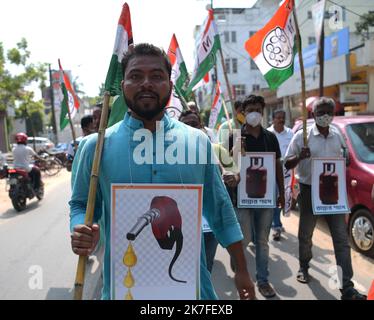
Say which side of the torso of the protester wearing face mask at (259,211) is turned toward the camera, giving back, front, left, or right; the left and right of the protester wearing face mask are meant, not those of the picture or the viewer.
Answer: front

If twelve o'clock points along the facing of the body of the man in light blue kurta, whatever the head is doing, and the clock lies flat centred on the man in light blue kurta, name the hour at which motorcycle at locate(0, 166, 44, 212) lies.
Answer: The motorcycle is roughly at 5 o'clock from the man in light blue kurta.

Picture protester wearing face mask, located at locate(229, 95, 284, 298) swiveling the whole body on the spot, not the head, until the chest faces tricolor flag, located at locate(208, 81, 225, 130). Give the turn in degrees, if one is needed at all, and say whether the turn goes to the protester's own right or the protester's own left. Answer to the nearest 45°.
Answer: approximately 180°

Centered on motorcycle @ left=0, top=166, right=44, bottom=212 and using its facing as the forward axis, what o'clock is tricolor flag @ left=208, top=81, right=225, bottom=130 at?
The tricolor flag is roughly at 3 o'clock from the motorcycle.

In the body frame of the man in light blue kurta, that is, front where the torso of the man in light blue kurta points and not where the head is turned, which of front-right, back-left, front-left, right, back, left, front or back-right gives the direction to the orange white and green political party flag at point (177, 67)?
back

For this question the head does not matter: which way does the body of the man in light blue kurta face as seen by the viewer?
toward the camera

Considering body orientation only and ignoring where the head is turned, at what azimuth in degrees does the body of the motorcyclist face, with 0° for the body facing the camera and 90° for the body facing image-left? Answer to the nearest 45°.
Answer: approximately 225°

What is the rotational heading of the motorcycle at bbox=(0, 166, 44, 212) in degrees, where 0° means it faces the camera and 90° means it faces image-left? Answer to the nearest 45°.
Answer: approximately 225°

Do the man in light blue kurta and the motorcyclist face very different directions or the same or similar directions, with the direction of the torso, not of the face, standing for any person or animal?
very different directions

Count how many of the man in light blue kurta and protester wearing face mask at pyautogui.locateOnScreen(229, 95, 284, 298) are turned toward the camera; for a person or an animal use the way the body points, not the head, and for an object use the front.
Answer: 2
